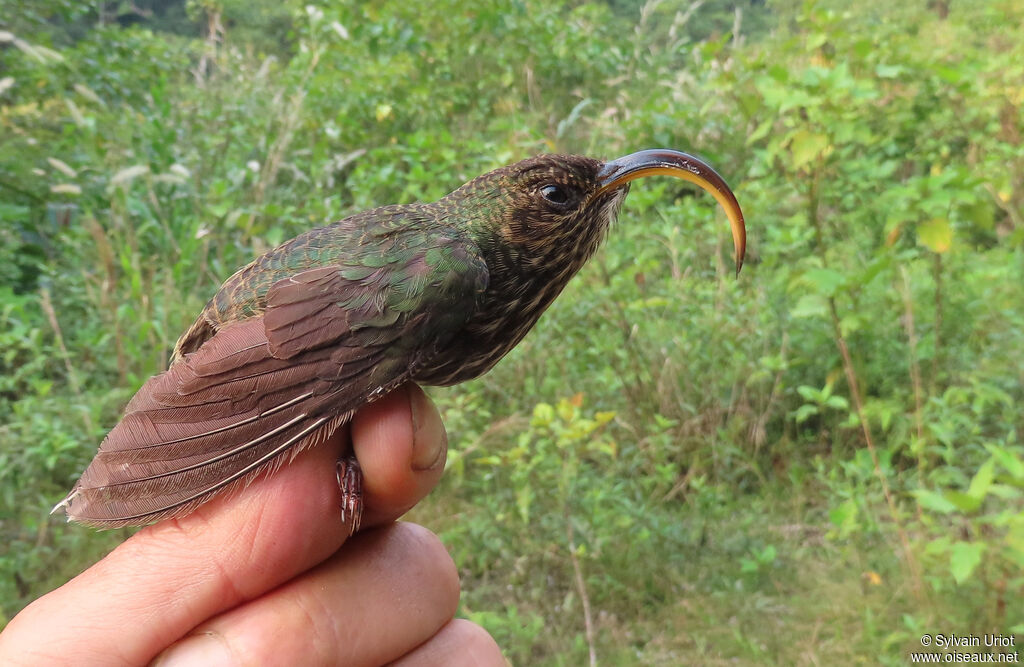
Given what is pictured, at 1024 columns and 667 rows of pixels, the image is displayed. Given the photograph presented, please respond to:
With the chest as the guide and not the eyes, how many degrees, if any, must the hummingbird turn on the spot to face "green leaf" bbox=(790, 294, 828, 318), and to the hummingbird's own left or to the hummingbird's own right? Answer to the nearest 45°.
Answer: approximately 45° to the hummingbird's own left

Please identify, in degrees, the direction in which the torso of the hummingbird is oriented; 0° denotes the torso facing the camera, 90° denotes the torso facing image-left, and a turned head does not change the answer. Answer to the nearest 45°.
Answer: approximately 270°

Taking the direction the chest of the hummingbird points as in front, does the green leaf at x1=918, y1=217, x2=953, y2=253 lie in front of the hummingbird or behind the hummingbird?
in front

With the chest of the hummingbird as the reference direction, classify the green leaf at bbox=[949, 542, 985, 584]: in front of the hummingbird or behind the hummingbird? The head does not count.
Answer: in front
